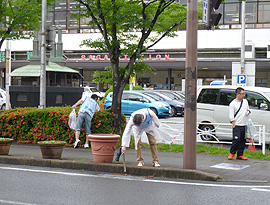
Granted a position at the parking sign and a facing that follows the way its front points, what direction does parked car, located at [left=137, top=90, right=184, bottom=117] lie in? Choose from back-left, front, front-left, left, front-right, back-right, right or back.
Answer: back-right

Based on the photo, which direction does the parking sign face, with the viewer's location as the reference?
facing the viewer

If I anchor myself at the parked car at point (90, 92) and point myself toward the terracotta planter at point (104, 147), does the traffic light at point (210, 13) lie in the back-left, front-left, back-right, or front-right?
front-left

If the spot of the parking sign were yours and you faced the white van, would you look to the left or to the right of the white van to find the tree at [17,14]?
right

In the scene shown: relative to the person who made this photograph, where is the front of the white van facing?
facing to the right of the viewer

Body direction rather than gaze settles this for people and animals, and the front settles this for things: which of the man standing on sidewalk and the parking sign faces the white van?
the parking sign

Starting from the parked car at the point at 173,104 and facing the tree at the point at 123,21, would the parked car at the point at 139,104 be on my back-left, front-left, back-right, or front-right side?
front-right

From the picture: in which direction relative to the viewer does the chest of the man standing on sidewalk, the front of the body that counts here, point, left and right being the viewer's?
facing the viewer and to the right of the viewer
